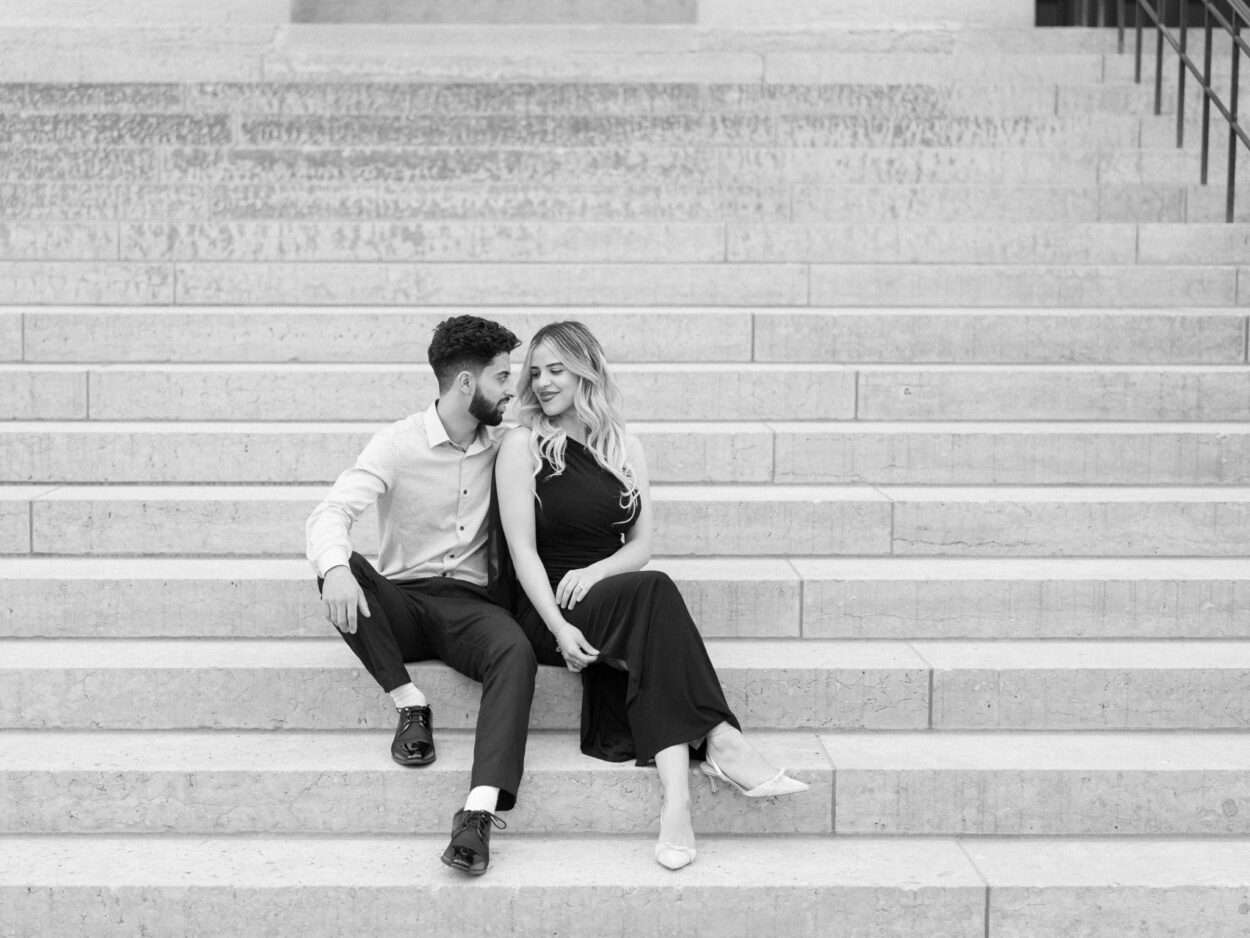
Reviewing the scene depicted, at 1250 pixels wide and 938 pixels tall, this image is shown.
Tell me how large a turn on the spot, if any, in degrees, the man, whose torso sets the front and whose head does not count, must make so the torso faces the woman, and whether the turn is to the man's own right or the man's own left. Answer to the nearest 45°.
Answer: approximately 90° to the man's own left

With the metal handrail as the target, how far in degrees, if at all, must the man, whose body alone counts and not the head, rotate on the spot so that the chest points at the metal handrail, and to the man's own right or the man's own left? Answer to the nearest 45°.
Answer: approximately 135° to the man's own left

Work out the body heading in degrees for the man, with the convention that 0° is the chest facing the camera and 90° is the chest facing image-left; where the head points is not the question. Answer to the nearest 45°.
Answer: approximately 0°

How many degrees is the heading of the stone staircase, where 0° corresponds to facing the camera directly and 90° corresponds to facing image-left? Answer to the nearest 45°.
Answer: approximately 0°

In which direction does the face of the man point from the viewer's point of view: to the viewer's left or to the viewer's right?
to the viewer's right

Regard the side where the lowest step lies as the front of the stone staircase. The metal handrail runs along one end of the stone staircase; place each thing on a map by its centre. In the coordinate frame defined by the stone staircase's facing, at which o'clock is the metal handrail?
The metal handrail is roughly at 8 o'clock from the stone staircase.
